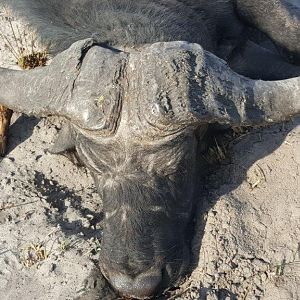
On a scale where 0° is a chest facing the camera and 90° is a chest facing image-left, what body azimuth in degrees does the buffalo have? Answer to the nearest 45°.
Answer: approximately 0°

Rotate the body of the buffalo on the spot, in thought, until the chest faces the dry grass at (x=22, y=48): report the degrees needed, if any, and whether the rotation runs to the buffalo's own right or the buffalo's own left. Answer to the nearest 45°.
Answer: approximately 135° to the buffalo's own right
